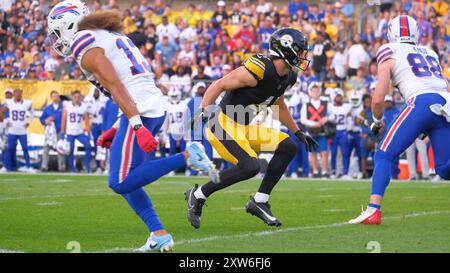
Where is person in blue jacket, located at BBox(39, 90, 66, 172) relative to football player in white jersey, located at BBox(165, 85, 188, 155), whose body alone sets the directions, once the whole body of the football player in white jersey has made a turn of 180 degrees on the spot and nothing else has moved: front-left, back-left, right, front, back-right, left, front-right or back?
left

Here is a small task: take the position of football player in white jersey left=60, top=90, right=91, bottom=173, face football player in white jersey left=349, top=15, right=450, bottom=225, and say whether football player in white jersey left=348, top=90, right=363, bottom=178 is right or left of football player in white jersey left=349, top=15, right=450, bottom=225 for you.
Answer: left

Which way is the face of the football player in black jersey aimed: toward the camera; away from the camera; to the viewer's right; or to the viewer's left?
to the viewer's right

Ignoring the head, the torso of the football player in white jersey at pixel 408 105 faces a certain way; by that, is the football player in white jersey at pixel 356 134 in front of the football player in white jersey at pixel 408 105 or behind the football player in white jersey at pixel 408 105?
in front

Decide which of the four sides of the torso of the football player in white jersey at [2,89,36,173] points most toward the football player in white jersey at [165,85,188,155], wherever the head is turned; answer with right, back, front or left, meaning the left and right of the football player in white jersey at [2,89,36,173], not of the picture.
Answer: left

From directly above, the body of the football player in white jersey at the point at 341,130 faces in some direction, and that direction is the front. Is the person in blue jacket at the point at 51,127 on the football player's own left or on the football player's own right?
on the football player's own right
